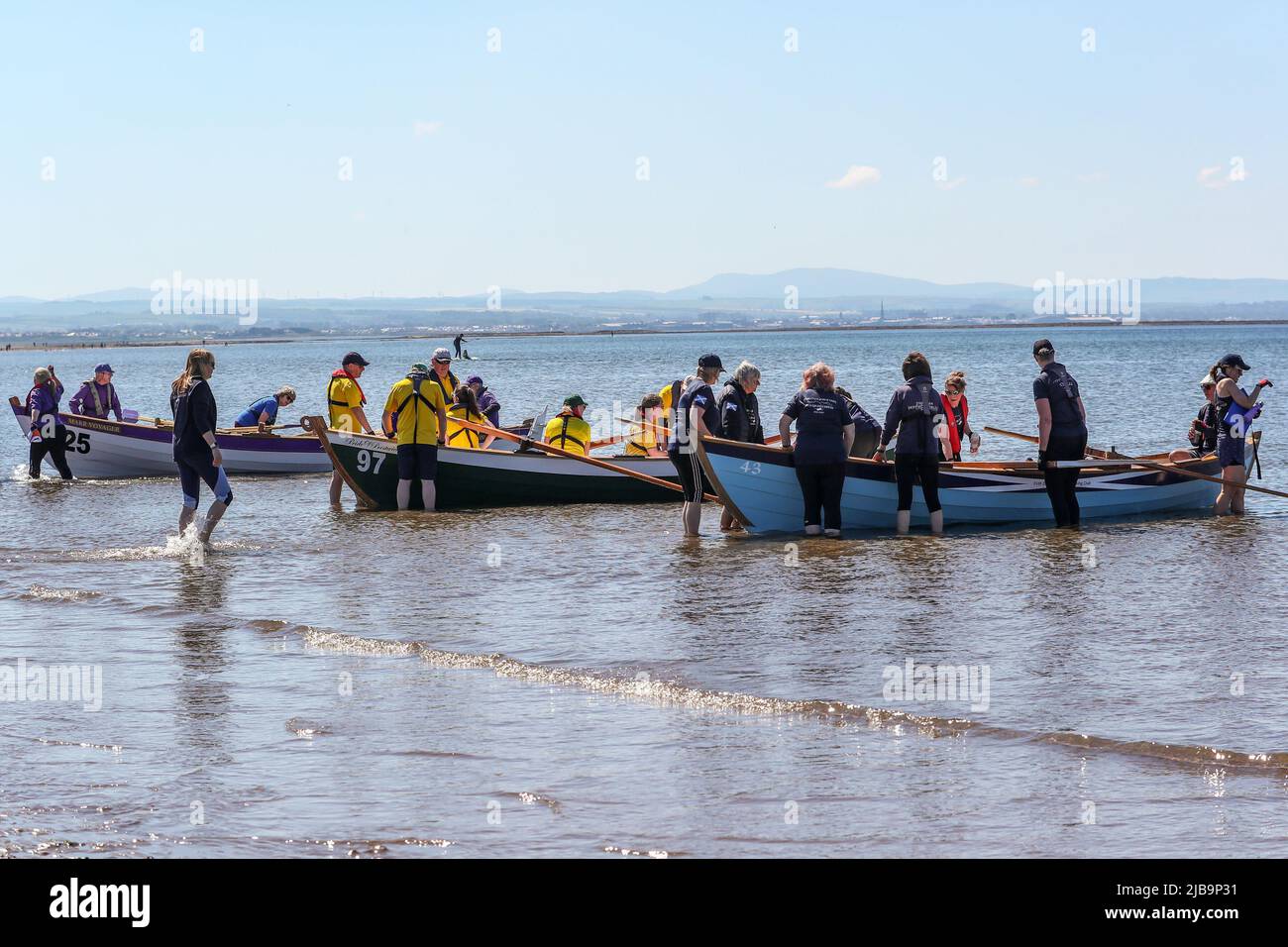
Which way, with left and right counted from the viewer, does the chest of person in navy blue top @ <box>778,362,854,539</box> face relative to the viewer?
facing away from the viewer

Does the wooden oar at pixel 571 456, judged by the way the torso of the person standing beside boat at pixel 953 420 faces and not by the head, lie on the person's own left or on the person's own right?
on the person's own right

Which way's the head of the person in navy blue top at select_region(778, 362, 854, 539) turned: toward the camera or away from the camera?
away from the camera

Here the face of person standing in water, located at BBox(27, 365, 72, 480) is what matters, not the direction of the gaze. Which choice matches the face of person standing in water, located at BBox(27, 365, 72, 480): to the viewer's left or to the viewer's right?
to the viewer's right

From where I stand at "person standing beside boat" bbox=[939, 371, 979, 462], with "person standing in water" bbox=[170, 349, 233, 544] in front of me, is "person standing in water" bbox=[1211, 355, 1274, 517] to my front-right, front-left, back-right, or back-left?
back-left

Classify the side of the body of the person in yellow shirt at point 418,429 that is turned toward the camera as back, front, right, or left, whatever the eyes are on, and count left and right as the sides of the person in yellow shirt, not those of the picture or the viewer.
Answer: back
